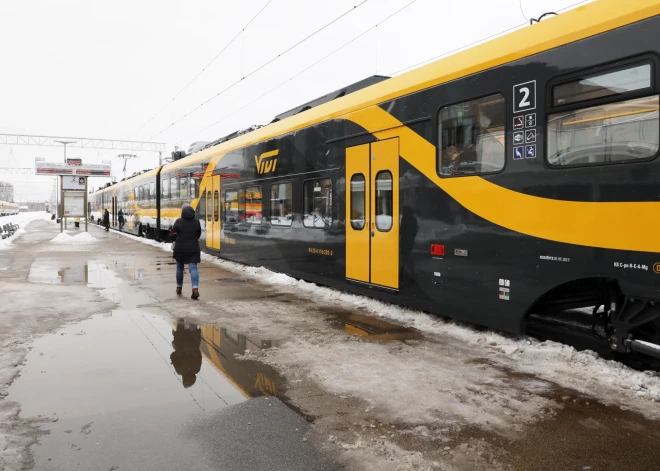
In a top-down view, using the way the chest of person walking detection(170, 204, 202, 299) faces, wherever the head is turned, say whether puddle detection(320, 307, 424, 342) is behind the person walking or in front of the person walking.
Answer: behind

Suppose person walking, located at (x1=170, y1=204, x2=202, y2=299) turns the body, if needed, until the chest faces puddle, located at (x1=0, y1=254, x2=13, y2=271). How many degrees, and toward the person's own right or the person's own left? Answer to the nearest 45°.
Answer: approximately 45° to the person's own left

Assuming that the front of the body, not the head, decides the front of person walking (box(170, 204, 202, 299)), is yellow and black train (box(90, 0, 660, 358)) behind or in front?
behind

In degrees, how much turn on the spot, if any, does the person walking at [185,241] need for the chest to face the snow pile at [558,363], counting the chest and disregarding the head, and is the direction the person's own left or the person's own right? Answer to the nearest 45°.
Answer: approximately 135° to the person's own right

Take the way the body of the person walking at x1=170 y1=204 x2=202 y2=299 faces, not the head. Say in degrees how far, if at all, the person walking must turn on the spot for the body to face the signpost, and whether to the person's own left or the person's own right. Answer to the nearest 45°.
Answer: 0° — they already face it

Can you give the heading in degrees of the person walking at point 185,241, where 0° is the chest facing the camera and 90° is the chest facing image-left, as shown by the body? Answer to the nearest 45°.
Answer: approximately 180°
